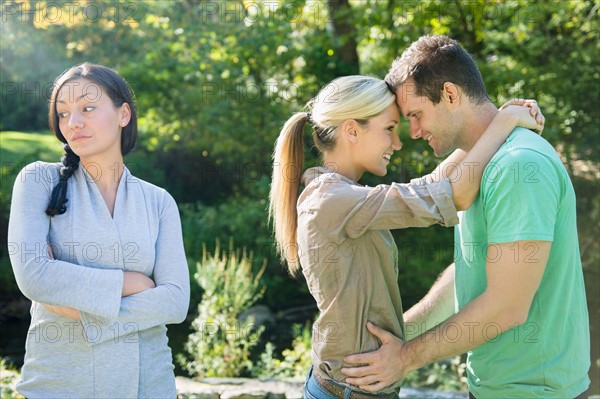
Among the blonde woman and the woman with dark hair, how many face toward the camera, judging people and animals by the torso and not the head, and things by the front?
1

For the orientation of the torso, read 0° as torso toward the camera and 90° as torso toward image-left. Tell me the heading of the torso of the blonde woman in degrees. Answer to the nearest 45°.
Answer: approximately 270°

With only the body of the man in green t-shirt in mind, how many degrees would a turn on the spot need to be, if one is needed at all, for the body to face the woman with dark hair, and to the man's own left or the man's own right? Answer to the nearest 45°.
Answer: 0° — they already face them

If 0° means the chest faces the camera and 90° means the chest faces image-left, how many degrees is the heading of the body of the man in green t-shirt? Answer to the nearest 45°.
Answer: approximately 90°

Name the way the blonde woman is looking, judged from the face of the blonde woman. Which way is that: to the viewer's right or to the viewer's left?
to the viewer's right

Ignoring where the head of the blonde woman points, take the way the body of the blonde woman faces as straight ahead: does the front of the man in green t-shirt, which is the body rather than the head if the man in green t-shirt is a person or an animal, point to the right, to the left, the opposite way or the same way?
the opposite way

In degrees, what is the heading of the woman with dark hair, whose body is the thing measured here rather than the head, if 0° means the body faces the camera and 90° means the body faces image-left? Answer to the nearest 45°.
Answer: approximately 0°

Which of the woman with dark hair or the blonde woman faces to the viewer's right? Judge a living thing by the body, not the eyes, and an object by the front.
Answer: the blonde woman

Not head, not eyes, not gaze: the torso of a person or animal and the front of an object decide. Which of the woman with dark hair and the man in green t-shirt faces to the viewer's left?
the man in green t-shirt

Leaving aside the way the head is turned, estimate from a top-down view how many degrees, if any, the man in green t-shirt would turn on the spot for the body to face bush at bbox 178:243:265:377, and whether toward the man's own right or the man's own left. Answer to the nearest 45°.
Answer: approximately 45° to the man's own right

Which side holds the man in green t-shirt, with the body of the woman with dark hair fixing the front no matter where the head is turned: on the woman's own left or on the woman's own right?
on the woman's own left
